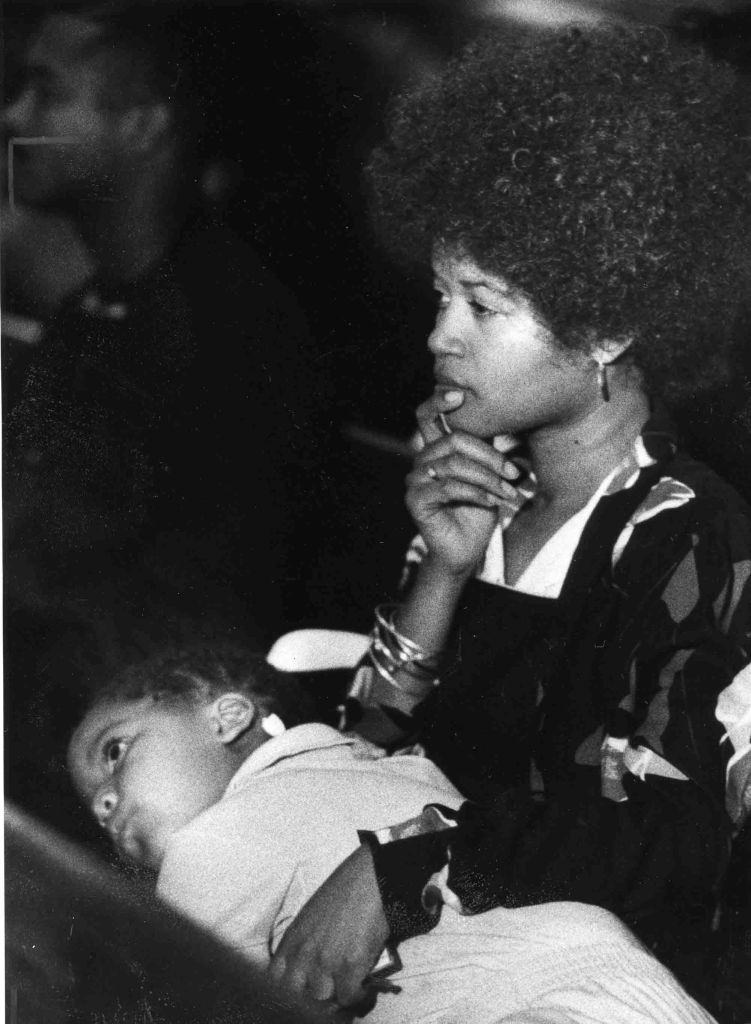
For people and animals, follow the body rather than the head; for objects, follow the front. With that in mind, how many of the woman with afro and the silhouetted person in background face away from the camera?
0

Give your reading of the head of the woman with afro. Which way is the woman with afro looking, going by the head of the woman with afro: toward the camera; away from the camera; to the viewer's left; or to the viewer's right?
to the viewer's left

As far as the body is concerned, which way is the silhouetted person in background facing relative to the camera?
to the viewer's left

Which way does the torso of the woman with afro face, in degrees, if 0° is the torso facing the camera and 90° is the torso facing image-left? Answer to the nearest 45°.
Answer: approximately 45°

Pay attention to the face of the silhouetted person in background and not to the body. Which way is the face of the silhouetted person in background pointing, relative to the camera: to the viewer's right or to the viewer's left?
to the viewer's left
